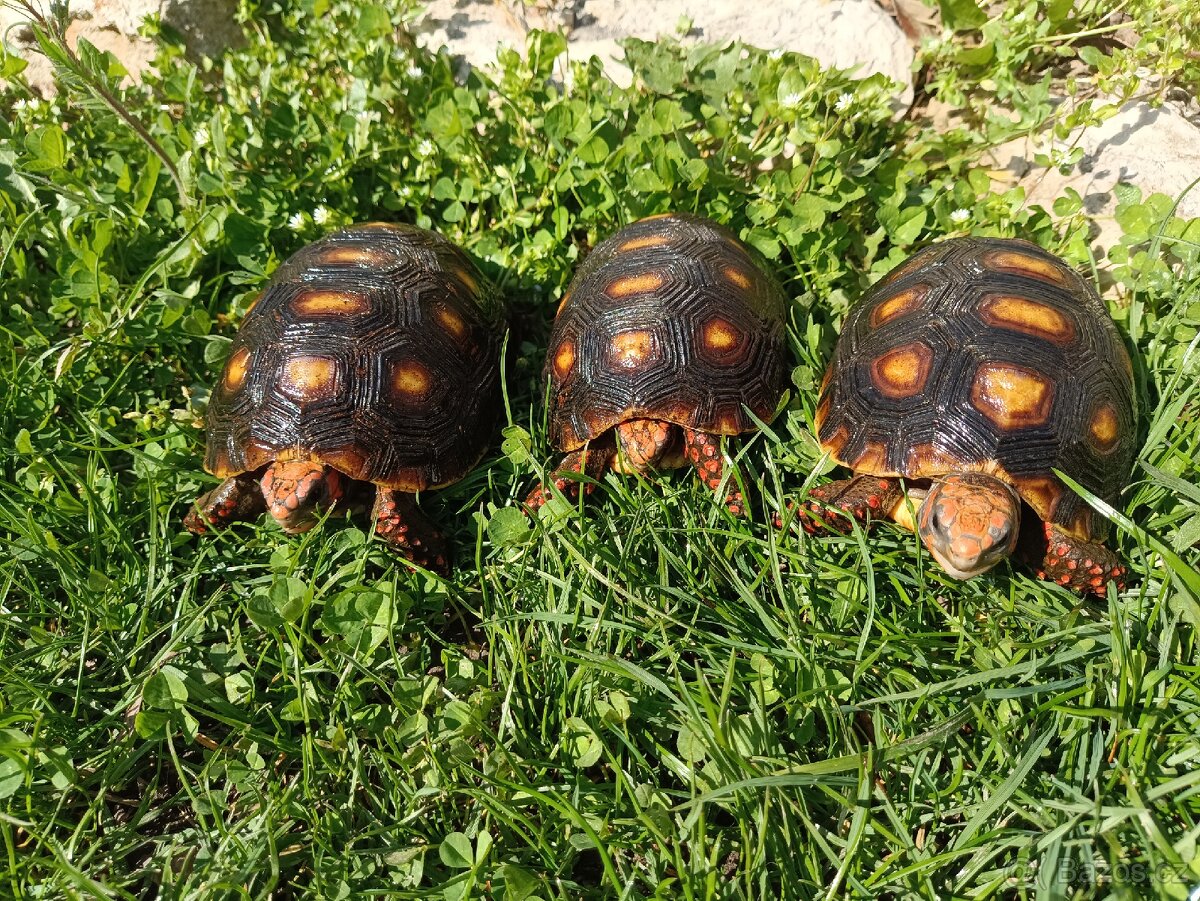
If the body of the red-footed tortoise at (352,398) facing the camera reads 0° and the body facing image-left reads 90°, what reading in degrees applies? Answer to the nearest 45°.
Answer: approximately 0°

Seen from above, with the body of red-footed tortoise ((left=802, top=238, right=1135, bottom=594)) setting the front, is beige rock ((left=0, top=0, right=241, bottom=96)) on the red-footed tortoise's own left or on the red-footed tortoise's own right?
on the red-footed tortoise's own right

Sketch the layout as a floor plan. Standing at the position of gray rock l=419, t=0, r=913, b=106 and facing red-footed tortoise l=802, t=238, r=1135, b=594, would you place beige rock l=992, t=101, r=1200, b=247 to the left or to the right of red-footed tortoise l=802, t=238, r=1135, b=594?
left

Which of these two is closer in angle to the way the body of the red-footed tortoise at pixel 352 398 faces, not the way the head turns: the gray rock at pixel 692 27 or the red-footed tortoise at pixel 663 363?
the red-footed tortoise

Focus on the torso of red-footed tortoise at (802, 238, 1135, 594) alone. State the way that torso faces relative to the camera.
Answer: toward the camera

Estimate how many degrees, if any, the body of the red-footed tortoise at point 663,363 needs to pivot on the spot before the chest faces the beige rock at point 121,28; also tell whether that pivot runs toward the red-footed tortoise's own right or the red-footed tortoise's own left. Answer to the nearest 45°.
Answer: approximately 135° to the red-footed tortoise's own right

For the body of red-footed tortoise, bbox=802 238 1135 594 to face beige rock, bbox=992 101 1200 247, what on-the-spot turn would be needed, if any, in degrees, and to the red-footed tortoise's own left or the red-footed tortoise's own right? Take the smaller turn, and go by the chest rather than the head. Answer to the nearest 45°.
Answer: approximately 180°

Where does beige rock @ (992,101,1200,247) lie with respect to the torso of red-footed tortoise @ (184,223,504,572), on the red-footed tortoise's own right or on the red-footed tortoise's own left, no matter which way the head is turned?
on the red-footed tortoise's own left

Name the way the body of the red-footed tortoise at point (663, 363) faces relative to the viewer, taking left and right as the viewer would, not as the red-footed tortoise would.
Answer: facing the viewer

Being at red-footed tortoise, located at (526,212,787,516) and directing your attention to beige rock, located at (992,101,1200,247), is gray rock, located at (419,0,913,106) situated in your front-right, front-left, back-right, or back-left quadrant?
front-left

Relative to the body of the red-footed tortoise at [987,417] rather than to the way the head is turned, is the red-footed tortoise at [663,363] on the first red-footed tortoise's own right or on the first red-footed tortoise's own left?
on the first red-footed tortoise's own right

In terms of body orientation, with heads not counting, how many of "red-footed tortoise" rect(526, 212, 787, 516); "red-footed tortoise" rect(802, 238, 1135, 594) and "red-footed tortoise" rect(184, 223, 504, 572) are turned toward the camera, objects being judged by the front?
3
